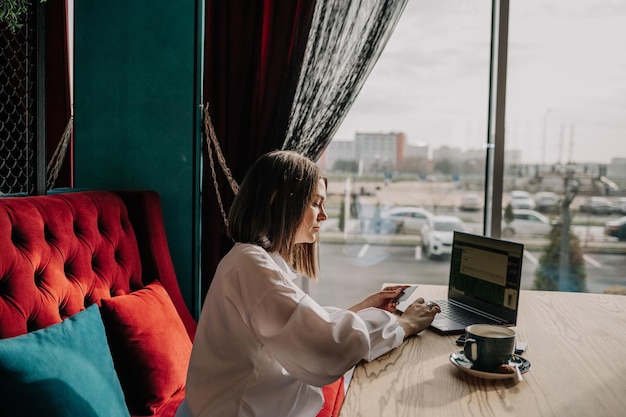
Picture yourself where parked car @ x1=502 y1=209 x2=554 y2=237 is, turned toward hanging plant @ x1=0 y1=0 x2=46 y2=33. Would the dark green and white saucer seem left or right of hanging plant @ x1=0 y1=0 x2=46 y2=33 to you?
left

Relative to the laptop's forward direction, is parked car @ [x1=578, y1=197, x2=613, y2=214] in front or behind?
behind

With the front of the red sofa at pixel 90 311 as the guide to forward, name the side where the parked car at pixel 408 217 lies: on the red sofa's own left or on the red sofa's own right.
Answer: on the red sofa's own left

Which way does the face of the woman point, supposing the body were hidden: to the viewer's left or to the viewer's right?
to the viewer's right

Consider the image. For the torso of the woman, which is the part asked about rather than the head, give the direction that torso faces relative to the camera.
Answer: to the viewer's right

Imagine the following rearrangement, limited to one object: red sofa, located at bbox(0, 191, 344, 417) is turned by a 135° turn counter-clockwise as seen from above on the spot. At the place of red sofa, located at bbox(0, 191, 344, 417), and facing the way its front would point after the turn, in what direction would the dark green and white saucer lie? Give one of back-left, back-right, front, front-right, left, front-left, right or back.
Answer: back-right

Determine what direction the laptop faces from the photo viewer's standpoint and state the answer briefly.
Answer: facing the viewer and to the left of the viewer

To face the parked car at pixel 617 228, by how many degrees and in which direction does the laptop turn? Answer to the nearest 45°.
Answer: approximately 180°
